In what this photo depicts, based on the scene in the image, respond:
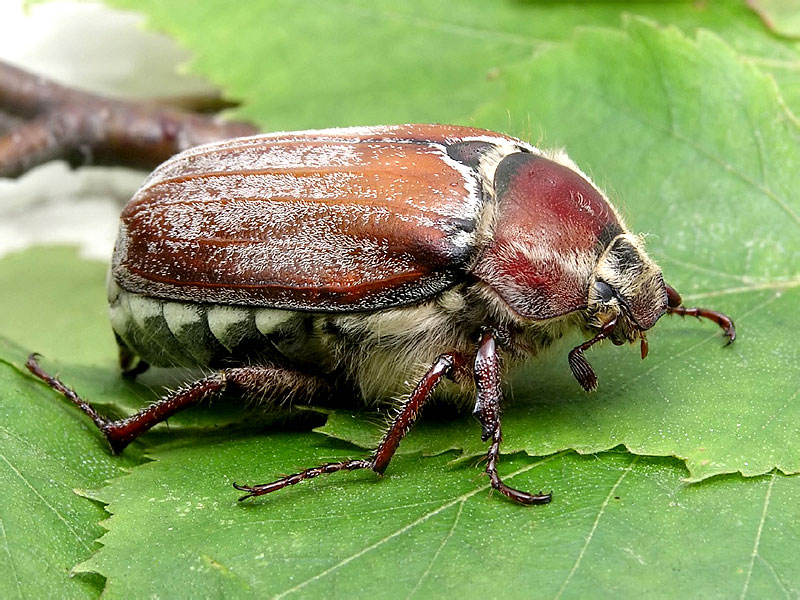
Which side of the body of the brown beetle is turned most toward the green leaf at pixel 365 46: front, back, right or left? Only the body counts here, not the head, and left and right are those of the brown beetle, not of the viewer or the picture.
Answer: left

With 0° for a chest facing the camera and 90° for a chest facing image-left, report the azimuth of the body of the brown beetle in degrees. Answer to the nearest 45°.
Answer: approximately 270°
